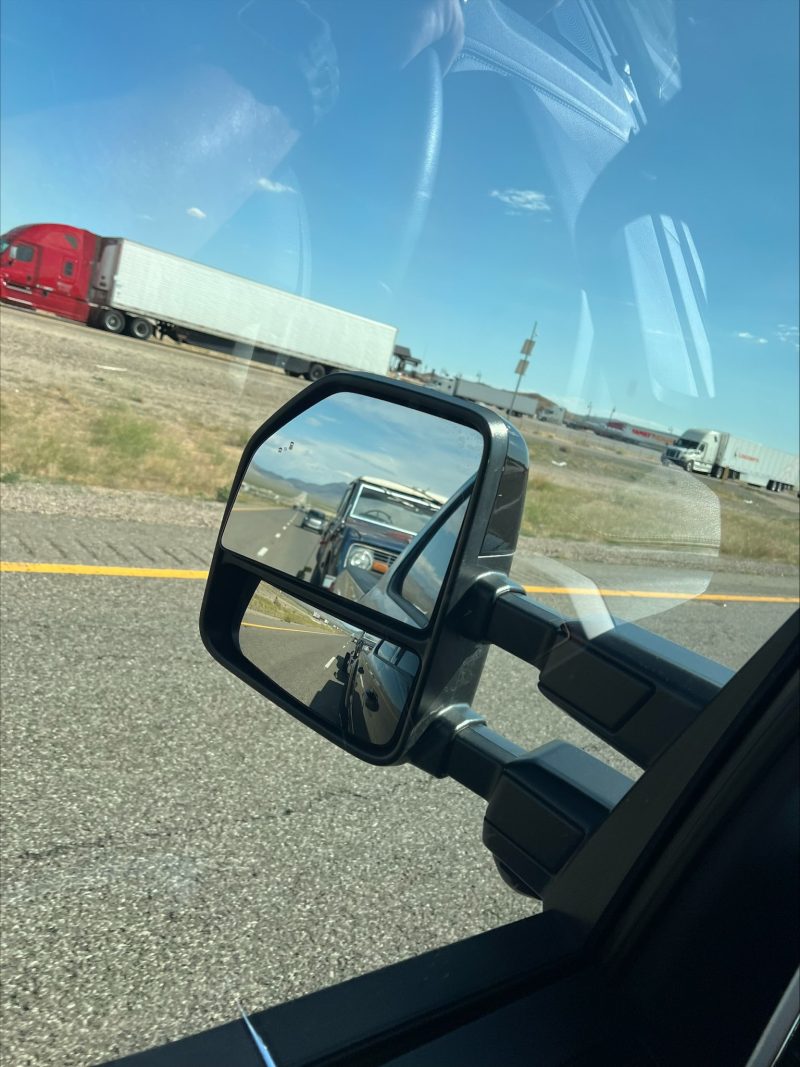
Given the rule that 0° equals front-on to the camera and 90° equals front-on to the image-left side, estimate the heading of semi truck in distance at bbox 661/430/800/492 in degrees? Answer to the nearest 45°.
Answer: approximately 45°
